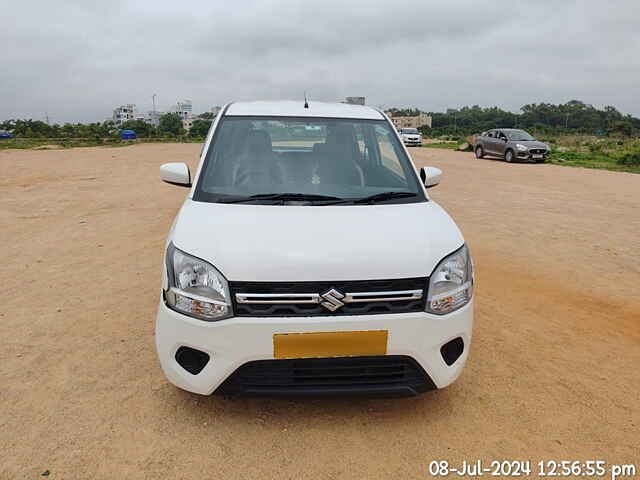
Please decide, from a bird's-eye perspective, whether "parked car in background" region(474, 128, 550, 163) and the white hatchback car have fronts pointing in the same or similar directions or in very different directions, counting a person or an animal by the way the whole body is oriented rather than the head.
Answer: same or similar directions

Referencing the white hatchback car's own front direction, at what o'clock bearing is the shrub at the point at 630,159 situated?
The shrub is roughly at 7 o'clock from the white hatchback car.

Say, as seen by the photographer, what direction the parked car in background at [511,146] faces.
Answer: facing the viewer and to the right of the viewer

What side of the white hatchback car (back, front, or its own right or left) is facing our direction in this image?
front

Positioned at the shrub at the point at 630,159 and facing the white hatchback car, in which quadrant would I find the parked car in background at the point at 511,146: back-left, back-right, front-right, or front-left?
front-right

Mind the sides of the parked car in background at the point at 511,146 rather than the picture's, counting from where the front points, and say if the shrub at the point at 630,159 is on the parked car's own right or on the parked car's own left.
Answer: on the parked car's own left

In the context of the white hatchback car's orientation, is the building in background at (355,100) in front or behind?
behind

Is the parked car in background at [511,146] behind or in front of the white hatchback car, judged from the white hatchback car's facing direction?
behind

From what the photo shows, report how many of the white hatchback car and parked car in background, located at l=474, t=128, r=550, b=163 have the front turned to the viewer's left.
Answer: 0
